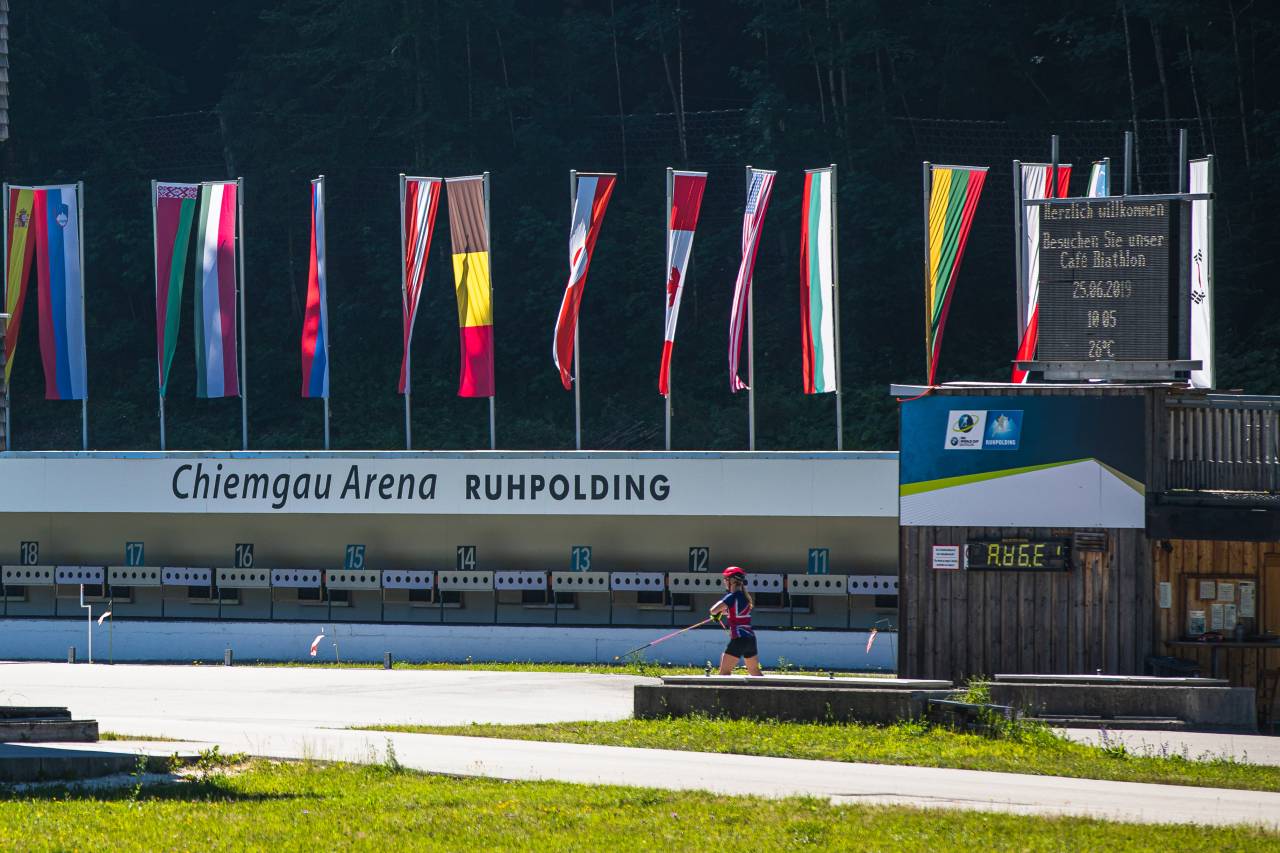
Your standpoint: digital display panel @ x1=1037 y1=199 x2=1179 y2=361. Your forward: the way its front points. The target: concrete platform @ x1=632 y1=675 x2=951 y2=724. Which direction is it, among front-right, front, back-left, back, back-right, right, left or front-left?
front-right

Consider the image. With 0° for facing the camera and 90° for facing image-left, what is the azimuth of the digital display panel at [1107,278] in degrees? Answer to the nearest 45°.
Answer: approximately 0°

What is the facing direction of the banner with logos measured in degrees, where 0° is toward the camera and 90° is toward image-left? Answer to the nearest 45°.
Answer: approximately 0°

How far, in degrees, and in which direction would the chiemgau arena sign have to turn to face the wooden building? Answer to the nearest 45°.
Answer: approximately 45° to its left

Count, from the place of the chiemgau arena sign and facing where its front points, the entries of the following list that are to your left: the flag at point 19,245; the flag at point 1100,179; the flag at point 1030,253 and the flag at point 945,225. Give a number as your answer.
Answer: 3
